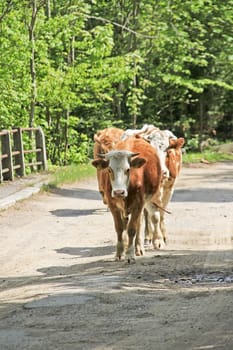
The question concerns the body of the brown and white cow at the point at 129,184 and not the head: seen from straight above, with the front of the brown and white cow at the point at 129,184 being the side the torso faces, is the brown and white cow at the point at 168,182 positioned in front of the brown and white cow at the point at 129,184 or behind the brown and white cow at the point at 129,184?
behind

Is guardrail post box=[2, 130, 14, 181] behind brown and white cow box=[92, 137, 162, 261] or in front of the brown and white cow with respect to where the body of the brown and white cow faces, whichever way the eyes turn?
behind

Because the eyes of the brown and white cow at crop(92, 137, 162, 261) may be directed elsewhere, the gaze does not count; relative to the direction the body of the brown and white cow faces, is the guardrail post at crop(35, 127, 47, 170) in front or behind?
behind

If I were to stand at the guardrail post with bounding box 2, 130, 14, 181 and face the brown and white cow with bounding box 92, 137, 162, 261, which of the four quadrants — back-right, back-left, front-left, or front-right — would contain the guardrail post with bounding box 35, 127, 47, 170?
back-left

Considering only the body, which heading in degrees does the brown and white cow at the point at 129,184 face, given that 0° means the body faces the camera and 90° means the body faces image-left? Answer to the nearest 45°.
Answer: approximately 0°

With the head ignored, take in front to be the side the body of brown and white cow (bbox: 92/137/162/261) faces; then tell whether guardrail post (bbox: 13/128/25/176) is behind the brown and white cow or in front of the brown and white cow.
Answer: behind
